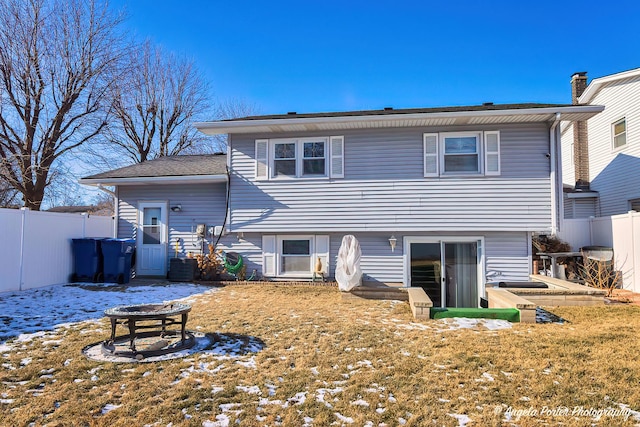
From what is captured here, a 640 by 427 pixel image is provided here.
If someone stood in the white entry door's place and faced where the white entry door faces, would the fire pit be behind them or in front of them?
in front

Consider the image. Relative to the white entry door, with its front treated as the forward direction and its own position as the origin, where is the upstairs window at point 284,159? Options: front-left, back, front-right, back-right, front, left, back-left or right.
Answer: front-left

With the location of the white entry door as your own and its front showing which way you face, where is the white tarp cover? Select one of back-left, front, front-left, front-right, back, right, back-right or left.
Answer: front-left

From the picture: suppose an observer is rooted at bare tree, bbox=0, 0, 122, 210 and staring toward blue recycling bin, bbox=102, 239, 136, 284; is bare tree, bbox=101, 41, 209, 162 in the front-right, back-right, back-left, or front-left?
back-left

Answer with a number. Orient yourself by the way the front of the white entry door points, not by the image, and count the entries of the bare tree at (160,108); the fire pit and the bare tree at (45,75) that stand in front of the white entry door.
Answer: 1

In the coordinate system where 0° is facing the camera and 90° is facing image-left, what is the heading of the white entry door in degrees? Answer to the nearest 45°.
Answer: approximately 0°

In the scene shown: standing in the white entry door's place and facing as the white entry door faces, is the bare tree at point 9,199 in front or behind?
behind

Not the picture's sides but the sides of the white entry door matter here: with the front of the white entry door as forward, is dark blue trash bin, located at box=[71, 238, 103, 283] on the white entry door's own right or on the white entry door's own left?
on the white entry door's own right

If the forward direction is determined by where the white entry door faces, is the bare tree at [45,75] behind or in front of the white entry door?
behind

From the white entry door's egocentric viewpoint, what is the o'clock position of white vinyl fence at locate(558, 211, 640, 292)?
The white vinyl fence is roughly at 10 o'clock from the white entry door.

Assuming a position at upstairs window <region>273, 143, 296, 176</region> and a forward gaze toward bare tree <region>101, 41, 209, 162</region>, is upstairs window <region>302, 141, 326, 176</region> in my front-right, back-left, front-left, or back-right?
back-right

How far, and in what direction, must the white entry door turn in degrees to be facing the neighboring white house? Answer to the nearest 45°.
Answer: approximately 90° to its left

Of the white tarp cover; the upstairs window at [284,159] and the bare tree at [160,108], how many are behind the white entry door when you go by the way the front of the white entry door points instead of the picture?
1

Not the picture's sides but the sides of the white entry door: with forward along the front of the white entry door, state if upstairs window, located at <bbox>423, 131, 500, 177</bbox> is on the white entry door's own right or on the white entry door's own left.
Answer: on the white entry door's own left
